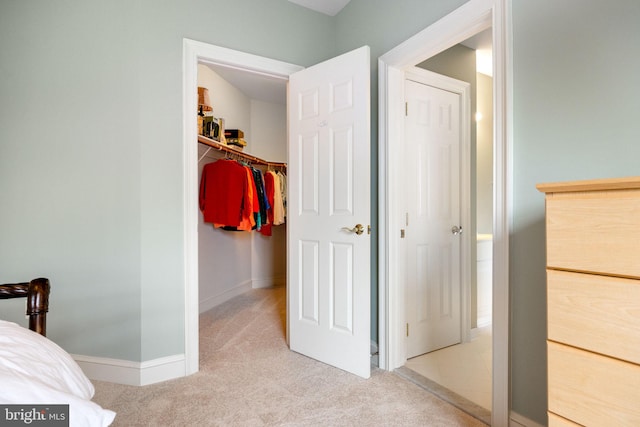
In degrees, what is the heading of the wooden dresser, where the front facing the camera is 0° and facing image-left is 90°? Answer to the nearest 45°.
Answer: approximately 45°

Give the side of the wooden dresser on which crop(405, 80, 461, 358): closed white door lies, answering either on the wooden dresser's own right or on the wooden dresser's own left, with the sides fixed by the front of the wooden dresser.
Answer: on the wooden dresser's own right

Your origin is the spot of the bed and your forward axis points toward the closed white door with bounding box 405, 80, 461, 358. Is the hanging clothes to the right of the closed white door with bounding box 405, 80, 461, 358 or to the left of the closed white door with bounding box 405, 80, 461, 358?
left

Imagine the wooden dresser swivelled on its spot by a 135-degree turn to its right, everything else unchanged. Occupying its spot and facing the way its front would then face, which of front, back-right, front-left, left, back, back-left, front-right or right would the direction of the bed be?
back-left

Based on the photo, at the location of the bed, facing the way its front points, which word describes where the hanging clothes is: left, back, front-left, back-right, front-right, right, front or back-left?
back-left

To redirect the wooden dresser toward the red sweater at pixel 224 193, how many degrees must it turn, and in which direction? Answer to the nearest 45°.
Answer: approximately 45° to its right

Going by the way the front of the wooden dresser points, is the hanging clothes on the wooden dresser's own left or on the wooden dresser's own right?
on the wooden dresser's own right

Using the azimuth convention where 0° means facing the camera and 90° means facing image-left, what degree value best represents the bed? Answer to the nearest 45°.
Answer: approximately 0°

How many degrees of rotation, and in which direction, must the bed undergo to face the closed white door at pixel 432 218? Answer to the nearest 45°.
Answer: approximately 90° to its left
